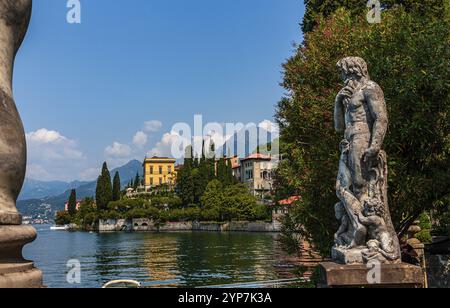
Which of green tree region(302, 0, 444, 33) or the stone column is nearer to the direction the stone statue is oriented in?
the stone column

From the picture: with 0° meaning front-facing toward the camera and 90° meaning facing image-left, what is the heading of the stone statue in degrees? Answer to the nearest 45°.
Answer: approximately 45°

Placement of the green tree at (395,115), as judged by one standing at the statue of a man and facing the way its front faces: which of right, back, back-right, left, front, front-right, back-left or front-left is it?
back-right

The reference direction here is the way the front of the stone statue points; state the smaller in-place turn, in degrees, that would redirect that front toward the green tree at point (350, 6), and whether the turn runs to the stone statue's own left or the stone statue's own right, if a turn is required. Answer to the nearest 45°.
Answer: approximately 135° to the stone statue's own right

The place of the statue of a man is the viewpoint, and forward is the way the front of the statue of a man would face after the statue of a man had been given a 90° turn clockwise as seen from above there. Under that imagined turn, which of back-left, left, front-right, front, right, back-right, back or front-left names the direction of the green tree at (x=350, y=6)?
front-right
